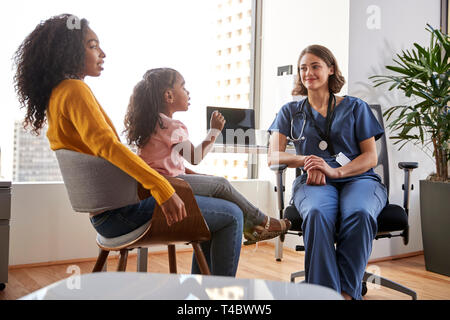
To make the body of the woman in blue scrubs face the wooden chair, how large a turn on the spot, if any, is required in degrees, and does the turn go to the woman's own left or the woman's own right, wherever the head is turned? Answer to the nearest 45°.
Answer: approximately 45° to the woman's own right

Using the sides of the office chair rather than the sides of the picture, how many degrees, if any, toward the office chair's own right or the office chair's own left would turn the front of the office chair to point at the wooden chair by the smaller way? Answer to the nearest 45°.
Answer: approximately 45° to the office chair's own right

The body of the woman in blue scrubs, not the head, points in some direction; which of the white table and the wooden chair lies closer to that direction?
the white table

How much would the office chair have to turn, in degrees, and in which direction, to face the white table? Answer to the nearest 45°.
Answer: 0° — it already faces it

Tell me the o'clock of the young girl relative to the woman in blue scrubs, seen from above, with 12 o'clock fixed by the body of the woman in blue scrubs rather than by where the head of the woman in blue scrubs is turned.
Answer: The young girl is roughly at 2 o'clock from the woman in blue scrubs.

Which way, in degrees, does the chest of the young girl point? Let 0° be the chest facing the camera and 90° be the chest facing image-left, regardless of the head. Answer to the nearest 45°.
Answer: approximately 270°

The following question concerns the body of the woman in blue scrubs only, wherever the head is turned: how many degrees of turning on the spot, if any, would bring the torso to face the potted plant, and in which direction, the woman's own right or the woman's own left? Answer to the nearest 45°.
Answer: approximately 135° to the woman's own left

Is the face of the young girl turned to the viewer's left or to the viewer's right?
to the viewer's right

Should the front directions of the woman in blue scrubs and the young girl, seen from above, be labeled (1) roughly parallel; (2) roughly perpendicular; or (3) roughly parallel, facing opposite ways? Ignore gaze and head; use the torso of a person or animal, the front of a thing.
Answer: roughly perpendicular

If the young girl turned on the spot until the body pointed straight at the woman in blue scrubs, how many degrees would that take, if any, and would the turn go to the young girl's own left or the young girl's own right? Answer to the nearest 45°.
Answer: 0° — they already face them

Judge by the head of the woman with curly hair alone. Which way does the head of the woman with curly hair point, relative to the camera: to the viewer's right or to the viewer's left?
to the viewer's right

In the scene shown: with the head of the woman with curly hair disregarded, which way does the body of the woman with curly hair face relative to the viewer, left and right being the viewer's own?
facing to the right of the viewer

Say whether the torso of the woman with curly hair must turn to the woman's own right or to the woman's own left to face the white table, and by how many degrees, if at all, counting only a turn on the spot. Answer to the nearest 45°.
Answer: approximately 90° to the woman's own right
